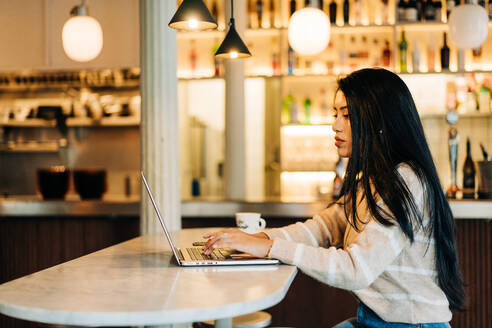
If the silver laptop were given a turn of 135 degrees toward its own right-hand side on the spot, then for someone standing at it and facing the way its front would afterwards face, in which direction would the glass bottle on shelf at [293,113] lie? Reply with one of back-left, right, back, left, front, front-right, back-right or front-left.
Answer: back-right

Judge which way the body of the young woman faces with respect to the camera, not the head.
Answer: to the viewer's left

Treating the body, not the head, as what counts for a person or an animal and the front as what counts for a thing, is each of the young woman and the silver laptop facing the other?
yes

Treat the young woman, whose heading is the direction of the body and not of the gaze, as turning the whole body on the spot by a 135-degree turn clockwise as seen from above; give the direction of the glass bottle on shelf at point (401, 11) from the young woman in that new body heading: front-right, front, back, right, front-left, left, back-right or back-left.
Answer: front-left

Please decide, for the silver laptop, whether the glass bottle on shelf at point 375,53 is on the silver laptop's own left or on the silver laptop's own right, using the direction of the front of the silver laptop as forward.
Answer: on the silver laptop's own left

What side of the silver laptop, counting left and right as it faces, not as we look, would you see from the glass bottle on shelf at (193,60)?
left

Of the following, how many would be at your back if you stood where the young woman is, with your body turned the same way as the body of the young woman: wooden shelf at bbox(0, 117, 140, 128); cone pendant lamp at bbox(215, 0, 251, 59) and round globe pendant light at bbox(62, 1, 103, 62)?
0

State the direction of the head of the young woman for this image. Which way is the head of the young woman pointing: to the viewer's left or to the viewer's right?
to the viewer's left

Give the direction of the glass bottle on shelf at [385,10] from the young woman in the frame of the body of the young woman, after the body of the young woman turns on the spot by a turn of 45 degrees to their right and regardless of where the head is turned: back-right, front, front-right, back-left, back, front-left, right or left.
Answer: front-right

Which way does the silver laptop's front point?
to the viewer's right

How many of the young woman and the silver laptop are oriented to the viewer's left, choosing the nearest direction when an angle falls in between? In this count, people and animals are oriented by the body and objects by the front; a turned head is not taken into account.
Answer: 1

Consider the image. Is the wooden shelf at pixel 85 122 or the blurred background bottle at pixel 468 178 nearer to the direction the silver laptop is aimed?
the blurred background bottle

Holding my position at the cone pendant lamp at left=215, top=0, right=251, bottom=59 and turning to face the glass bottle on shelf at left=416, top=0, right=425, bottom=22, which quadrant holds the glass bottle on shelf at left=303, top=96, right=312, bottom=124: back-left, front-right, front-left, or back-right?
front-left

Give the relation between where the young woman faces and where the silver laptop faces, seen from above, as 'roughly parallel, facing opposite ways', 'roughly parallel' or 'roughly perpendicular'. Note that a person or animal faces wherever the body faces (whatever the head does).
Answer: roughly parallel, facing opposite ways

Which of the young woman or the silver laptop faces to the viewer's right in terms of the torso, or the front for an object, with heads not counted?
the silver laptop

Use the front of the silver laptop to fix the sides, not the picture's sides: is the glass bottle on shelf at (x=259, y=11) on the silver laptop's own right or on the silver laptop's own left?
on the silver laptop's own left

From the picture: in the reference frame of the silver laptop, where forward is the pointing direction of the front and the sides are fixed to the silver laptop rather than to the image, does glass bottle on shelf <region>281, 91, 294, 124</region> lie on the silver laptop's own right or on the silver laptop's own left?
on the silver laptop's own left
